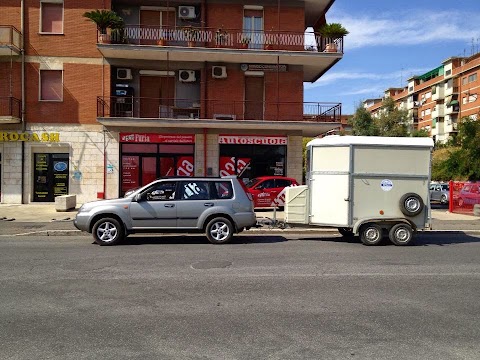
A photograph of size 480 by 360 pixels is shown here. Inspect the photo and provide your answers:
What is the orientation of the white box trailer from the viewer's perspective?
to the viewer's left

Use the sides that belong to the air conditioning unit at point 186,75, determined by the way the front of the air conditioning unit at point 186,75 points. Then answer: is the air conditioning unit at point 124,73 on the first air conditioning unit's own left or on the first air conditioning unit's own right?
on the first air conditioning unit's own right

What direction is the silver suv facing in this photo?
to the viewer's left

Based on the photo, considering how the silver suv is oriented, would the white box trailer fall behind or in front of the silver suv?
behind

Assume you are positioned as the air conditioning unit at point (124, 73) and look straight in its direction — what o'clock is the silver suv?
The silver suv is roughly at 12 o'clock from the air conditioning unit.

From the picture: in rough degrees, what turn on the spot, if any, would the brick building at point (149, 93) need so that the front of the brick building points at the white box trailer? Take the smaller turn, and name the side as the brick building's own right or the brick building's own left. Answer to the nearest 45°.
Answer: approximately 45° to the brick building's own left

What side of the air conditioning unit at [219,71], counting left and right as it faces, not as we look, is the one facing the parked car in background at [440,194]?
left

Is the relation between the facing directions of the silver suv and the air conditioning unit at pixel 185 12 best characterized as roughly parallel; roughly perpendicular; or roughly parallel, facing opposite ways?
roughly perpendicular

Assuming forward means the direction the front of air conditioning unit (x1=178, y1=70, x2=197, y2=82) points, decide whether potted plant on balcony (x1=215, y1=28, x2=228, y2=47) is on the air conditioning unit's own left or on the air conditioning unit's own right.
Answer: on the air conditioning unit's own left

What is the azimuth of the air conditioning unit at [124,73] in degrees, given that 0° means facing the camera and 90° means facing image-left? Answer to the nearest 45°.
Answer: approximately 0°

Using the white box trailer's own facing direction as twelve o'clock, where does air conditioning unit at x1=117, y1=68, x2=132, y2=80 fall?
The air conditioning unit is roughly at 1 o'clock from the white box trailer.
